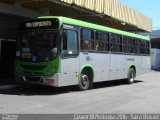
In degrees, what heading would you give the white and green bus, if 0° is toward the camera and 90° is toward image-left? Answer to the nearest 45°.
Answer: approximately 45°
